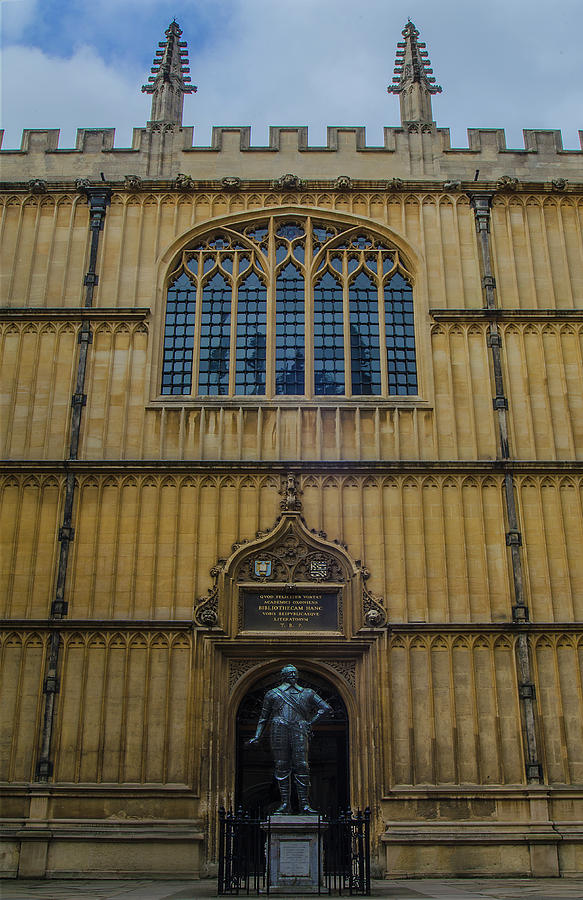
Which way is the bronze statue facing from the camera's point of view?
toward the camera

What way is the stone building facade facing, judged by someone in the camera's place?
facing the viewer

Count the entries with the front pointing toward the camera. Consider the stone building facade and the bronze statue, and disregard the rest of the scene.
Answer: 2
